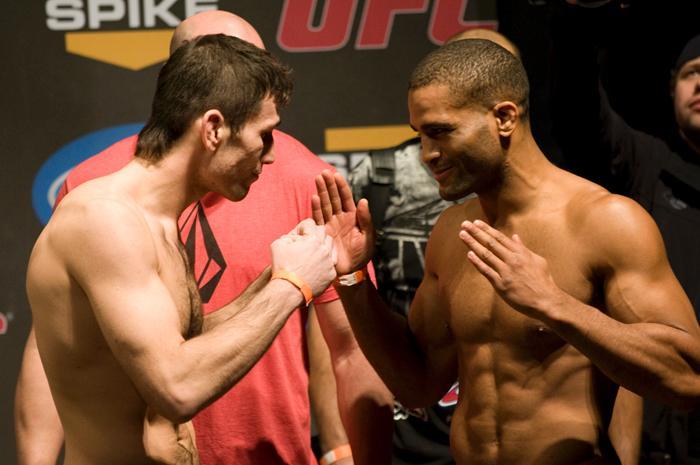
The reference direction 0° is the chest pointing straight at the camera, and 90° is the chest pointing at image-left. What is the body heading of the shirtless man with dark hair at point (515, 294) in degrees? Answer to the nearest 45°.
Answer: approximately 45°

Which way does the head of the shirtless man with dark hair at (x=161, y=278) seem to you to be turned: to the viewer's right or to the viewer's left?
to the viewer's right

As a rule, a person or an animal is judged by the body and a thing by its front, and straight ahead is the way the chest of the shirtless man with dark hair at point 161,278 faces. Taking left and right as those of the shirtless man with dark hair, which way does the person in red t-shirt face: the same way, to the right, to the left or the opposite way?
to the right

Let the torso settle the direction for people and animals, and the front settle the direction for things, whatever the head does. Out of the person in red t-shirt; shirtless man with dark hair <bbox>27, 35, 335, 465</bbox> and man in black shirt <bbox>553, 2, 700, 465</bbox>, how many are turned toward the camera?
2

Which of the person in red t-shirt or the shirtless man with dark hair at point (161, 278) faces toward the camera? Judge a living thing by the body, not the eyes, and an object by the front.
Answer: the person in red t-shirt

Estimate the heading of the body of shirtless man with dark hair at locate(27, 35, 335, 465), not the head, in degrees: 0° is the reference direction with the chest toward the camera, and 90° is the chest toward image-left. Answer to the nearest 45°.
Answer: approximately 270°

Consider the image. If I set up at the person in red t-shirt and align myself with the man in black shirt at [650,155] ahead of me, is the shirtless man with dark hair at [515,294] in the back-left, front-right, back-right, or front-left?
front-right

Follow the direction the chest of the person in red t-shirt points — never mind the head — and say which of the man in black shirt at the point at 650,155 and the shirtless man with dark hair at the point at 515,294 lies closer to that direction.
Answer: the shirtless man with dark hair

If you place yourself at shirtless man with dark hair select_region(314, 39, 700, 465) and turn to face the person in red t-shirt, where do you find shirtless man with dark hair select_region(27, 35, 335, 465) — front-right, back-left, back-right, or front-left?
front-left

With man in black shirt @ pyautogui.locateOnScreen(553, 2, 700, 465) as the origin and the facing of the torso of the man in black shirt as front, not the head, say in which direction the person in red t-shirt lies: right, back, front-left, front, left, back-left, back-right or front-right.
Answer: front-right

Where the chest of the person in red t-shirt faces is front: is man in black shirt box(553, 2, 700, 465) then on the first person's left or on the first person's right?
on the first person's left

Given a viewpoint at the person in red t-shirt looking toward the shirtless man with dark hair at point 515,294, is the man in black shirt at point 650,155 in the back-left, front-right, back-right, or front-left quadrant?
front-left

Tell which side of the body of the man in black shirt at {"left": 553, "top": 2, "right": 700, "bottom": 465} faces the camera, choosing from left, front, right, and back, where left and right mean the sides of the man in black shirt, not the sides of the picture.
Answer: front

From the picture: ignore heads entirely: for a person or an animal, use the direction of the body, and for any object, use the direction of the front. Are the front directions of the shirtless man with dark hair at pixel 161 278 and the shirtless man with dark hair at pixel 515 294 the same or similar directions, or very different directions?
very different directions

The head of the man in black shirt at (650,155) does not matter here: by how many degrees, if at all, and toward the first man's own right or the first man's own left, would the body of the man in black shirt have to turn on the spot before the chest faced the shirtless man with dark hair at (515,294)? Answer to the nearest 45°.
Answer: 0° — they already face them

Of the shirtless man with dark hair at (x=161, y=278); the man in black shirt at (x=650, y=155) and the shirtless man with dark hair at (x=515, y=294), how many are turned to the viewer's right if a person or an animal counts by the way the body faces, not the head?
1
